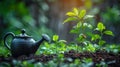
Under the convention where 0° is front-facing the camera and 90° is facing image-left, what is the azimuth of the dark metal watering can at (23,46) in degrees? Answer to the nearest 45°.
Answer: approximately 270°
